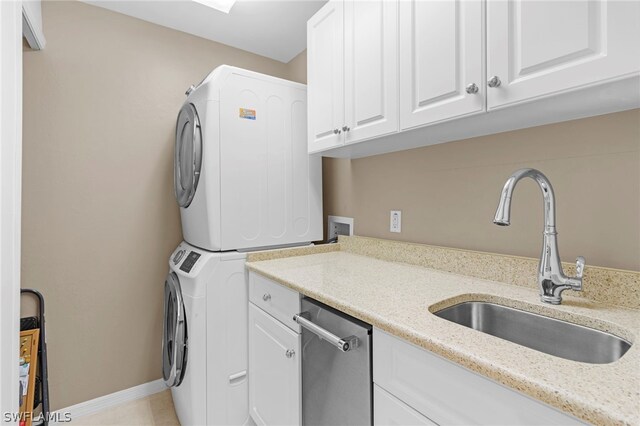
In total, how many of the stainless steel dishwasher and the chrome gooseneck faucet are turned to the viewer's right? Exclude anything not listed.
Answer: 0

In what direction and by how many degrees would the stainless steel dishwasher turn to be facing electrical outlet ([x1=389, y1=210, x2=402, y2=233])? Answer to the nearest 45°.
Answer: approximately 180°

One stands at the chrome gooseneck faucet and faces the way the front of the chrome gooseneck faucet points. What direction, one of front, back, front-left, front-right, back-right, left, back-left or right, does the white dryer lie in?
front-right

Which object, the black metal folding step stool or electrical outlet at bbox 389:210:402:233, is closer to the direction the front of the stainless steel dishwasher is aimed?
the black metal folding step stool

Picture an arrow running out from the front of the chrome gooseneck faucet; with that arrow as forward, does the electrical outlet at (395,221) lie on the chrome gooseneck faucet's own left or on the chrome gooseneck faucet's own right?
on the chrome gooseneck faucet's own right

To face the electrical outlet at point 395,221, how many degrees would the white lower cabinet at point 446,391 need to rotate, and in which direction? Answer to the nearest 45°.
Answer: approximately 135° to its right

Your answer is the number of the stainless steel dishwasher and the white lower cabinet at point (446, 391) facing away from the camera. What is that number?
0

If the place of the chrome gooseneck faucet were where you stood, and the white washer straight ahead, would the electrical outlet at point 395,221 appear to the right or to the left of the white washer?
right

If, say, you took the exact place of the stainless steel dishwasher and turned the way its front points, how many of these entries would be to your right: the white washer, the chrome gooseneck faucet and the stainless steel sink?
1

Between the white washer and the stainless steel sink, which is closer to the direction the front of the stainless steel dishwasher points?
the white washer

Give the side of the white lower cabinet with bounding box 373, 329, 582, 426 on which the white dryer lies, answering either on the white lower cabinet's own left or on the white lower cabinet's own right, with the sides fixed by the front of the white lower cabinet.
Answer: on the white lower cabinet's own right

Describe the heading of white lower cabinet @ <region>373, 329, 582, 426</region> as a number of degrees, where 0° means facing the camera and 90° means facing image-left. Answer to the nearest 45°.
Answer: approximately 45°

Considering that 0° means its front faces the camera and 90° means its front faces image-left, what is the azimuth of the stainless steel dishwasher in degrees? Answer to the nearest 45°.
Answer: approximately 45°

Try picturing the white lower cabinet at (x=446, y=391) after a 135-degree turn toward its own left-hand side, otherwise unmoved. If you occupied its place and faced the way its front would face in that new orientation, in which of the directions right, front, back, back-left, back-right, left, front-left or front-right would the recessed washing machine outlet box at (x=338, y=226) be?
back-left
